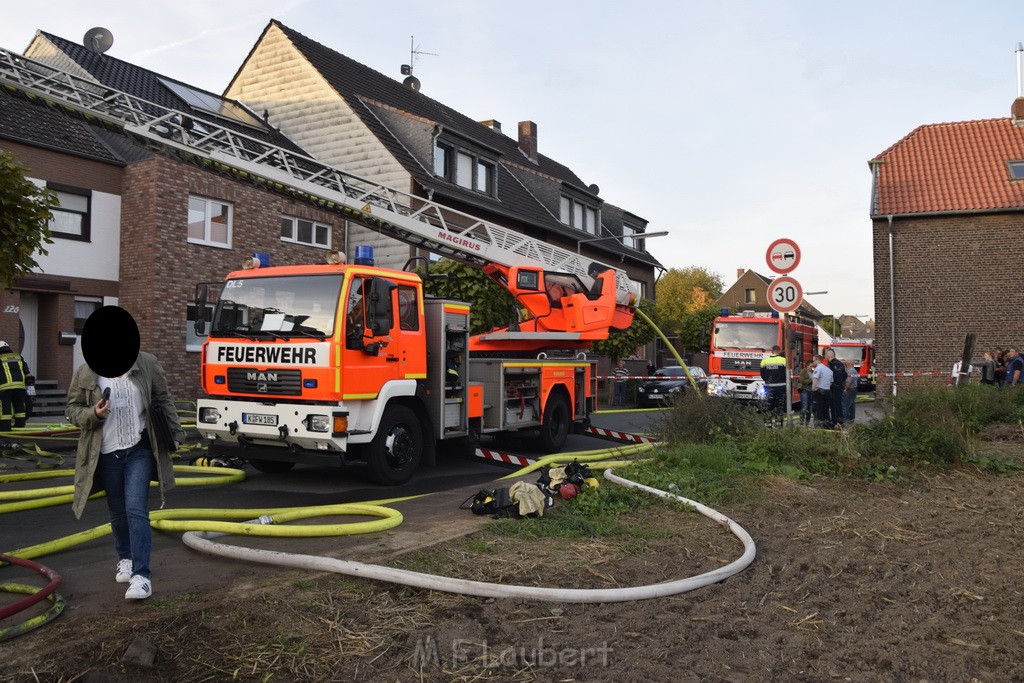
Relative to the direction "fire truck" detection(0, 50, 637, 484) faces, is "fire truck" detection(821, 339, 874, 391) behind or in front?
behind

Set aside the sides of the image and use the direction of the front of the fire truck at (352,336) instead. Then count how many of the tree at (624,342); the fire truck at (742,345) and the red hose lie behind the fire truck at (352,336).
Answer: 2

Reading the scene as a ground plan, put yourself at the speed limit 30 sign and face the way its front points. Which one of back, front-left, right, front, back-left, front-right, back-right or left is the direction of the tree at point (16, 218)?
front-right

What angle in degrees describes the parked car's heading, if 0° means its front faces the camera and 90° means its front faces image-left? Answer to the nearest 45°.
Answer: approximately 45°

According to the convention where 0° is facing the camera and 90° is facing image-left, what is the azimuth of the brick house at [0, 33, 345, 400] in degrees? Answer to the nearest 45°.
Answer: approximately 315°

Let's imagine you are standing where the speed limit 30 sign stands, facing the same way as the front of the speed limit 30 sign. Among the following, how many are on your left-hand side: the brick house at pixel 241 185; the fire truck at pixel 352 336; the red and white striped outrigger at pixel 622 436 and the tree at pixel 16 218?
0

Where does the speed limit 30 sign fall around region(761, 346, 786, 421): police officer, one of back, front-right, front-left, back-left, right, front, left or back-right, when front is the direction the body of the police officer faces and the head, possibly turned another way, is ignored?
back

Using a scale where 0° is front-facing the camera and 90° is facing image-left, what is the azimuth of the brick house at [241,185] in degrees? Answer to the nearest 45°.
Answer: approximately 315°

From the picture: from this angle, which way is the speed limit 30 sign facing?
toward the camera

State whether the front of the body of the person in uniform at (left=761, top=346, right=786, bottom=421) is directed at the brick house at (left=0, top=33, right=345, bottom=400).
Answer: no

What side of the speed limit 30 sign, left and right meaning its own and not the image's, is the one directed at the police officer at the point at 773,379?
back

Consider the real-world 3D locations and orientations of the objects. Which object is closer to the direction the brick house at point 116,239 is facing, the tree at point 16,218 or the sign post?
the sign post
